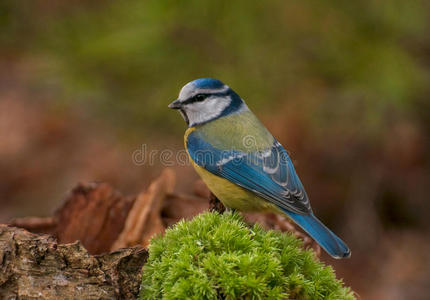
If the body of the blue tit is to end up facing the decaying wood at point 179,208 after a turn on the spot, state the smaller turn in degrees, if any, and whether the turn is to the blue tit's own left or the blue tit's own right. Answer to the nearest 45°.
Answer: approximately 45° to the blue tit's own right

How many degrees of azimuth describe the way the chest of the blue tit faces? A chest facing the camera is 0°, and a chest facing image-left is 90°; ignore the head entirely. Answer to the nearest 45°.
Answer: approximately 90°

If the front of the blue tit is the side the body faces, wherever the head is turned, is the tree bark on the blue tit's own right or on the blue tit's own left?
on the blue tit's own left

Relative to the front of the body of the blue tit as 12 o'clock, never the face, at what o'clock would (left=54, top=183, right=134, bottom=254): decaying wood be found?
The decaying wood is roughly at 1 o'clock from the blue tit.
